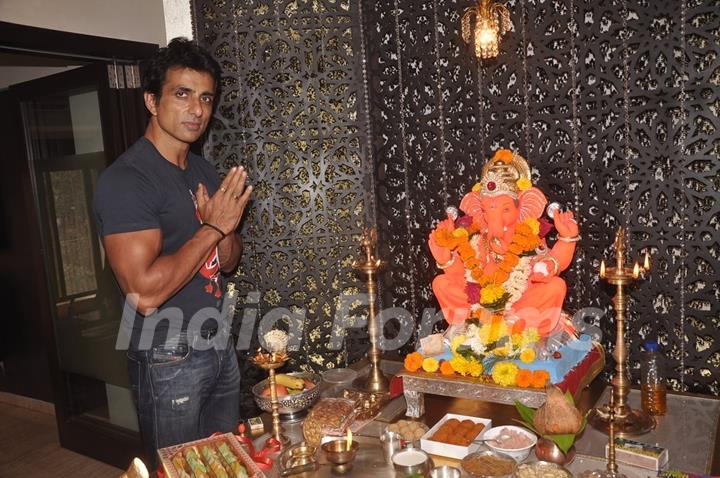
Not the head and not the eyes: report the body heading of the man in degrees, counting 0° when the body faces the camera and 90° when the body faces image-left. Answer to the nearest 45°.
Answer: approximately 315°

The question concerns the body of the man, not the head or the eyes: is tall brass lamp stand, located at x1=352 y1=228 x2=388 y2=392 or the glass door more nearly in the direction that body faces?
the tall brass lamp stand

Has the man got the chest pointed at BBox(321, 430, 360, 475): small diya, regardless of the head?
yes

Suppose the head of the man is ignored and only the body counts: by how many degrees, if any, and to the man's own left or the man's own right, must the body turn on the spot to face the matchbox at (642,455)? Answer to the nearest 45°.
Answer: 0° — they already face it

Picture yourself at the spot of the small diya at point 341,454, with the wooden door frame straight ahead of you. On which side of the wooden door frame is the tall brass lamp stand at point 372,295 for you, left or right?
right

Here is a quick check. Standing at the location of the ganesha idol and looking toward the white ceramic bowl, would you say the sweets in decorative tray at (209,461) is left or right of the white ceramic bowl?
right

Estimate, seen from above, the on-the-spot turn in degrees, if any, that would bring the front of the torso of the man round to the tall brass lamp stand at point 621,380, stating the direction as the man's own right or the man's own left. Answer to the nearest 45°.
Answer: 0° — they already face it

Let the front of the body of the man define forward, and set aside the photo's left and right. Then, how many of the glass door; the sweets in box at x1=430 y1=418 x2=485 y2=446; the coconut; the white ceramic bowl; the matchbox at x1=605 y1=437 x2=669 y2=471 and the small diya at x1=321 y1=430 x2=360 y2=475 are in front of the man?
5
